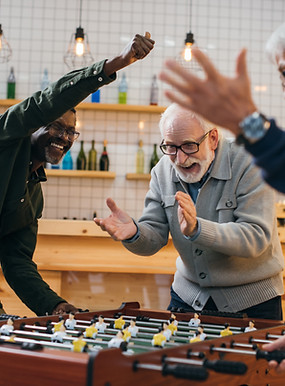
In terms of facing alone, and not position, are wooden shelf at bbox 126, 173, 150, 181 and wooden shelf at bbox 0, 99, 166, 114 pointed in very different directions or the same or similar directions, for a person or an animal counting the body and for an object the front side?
same or similar directions

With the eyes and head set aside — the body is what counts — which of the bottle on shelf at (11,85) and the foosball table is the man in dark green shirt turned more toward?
the foosball table

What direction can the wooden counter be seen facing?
toward the camera

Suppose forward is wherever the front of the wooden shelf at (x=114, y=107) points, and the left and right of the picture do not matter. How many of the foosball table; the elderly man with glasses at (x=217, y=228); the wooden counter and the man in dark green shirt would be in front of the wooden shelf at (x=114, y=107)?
4

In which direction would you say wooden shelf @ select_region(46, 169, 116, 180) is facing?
toward the camera

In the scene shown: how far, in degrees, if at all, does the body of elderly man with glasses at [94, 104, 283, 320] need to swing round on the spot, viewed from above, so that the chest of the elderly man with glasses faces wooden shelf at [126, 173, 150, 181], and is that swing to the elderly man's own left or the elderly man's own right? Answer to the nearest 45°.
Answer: approximately 135° to the elderly man's own right

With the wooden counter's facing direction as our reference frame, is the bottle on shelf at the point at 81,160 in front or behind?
behind

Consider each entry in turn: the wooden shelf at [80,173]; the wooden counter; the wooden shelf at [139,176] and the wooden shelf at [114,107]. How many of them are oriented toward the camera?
4

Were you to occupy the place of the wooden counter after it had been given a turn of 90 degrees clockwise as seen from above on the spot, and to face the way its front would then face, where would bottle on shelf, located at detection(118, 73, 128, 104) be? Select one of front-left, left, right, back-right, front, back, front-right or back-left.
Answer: right

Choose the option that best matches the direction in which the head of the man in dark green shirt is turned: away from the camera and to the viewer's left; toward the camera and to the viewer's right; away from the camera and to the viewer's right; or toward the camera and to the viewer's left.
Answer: toward the camera and to the viewer's right

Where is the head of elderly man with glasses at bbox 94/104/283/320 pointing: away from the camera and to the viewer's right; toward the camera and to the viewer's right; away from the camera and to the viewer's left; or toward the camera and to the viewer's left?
toward the camera and to the viewer's left

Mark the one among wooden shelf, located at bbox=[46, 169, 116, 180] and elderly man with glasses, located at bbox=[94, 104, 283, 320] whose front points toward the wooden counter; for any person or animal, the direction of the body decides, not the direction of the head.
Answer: the wooden shelf

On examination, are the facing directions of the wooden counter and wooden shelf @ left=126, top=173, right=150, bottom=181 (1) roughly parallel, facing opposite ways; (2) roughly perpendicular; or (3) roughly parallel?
roughly parallel
